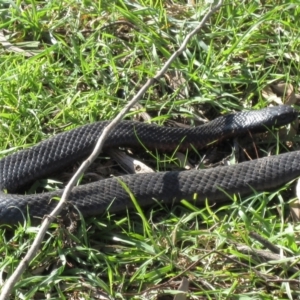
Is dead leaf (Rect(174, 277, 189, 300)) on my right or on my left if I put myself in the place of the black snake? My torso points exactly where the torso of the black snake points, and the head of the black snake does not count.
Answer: on my right

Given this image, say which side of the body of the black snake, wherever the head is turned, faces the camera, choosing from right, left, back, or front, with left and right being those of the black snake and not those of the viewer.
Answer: right
